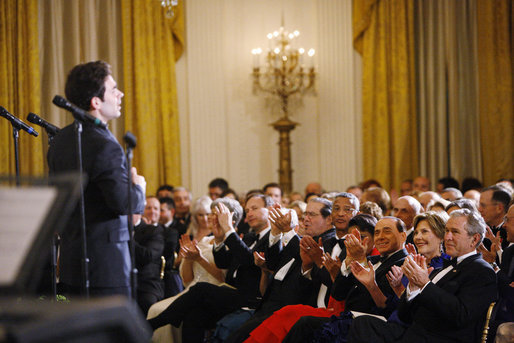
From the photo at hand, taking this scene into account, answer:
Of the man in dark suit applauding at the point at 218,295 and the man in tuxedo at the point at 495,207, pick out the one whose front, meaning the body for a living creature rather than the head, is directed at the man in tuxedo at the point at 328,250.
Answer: the man in tuxedo at the point at 495,207

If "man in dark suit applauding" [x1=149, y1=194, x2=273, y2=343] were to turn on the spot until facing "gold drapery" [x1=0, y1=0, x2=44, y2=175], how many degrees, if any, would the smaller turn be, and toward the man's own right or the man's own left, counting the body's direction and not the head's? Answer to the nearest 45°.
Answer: approximately 45° to the man's own right

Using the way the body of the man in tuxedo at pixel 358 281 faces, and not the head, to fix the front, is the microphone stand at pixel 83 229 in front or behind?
in front

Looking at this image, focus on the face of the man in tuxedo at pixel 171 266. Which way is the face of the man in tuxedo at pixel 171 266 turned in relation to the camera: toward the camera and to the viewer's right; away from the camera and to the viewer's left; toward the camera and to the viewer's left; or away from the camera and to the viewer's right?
toward the camera and to the viewer's left

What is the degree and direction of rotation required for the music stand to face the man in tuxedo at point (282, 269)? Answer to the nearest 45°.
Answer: approximately 180°

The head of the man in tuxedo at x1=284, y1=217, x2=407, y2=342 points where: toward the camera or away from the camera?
toward the camera

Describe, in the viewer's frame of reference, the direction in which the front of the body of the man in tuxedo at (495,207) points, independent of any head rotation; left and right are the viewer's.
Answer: facing the viewer and to the left of the viewer

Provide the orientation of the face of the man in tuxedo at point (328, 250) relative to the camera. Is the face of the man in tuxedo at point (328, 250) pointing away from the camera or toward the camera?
toward the camera

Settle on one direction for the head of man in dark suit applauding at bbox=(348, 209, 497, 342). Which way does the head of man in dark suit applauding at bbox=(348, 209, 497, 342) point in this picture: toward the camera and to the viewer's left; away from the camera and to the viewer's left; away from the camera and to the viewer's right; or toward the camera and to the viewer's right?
toward the camera and to the viewer's left

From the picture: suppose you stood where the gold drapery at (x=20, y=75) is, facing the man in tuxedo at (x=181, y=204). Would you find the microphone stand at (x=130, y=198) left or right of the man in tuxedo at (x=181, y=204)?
right

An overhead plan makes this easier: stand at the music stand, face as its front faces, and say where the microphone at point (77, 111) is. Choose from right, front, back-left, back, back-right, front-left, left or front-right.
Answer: back-right

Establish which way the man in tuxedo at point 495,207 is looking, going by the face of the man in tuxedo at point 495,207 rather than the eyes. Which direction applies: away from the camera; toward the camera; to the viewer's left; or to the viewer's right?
to the viewer's left

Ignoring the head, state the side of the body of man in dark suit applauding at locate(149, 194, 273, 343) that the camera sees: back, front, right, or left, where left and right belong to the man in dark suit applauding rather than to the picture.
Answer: left

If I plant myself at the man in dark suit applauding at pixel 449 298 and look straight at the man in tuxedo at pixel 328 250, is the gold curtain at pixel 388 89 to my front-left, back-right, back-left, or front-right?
front-right

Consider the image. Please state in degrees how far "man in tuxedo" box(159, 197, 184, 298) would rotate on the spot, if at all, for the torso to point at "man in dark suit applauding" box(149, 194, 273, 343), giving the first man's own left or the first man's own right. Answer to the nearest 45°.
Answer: approximately 45° to the first man's own left

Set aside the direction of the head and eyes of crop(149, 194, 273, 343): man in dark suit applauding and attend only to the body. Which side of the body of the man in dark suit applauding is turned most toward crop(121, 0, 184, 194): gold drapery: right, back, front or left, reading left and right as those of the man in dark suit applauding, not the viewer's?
right

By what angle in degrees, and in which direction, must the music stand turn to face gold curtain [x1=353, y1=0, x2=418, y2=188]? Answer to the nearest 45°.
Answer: approximately 180°

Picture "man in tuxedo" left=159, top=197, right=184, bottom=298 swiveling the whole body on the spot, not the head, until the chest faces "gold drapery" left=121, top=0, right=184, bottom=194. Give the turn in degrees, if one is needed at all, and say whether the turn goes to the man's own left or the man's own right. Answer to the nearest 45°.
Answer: approximately 135° to the man's own right
